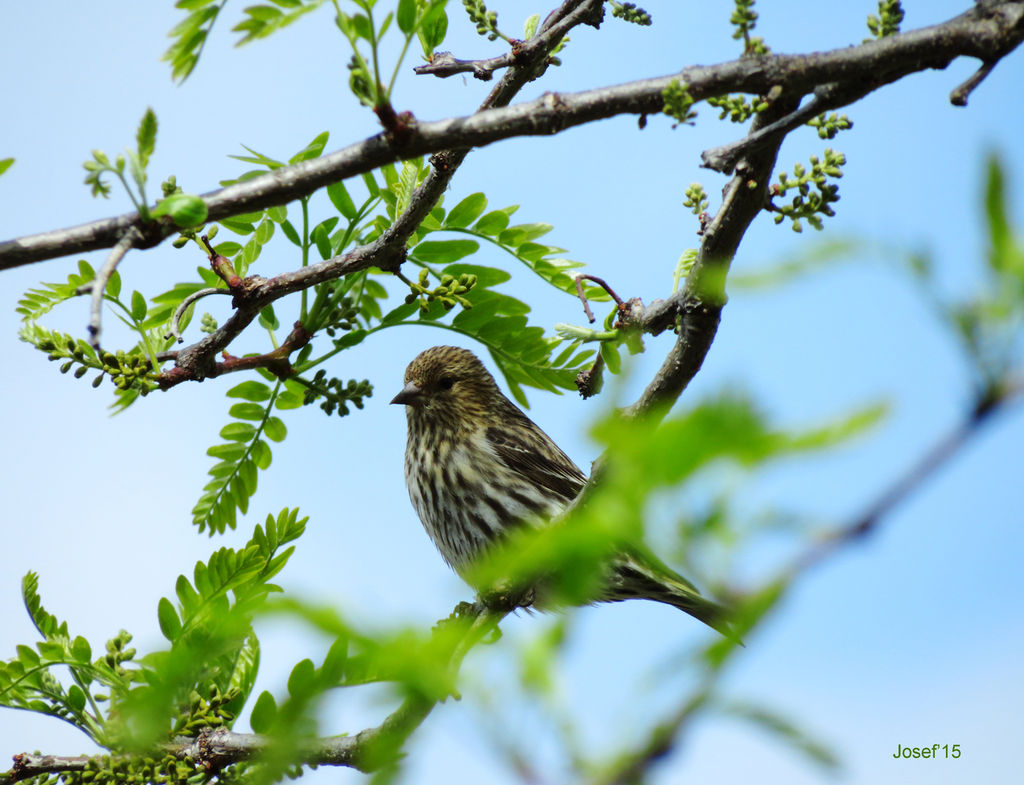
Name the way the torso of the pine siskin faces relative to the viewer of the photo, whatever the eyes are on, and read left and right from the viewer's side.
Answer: facing the viewer and to the left of the viewer

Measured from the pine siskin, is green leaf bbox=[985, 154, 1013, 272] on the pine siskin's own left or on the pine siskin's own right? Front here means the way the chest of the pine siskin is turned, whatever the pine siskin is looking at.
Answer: on the pine siskin's own left

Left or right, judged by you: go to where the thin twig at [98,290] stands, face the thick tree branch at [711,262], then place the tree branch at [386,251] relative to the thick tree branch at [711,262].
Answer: left
